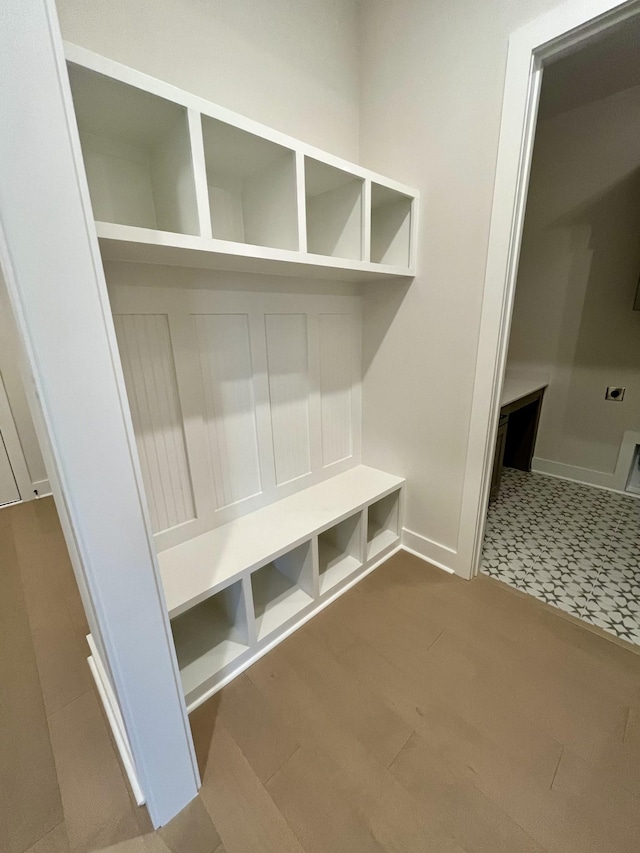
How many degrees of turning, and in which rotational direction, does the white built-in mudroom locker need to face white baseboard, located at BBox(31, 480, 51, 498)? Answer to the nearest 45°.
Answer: approximately 180°

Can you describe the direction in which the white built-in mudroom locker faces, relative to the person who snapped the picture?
facing the viewer and to the right of the viewer

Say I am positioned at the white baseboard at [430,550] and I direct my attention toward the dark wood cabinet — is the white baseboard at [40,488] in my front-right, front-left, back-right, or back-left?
back-left

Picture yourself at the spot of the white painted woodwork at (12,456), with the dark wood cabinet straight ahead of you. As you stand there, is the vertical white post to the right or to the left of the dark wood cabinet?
right

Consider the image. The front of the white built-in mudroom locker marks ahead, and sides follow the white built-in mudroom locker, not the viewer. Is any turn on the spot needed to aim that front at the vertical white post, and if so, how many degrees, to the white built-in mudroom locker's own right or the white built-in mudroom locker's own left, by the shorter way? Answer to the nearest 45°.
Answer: approximately 45° to the white built-in mudroom locker's own right

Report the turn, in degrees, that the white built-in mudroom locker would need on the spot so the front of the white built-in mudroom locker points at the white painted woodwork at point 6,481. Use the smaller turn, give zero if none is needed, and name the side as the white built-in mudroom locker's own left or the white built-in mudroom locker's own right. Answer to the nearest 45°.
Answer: approximately 180°

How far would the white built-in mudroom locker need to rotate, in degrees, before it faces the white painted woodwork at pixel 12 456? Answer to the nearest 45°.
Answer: approximately 180°

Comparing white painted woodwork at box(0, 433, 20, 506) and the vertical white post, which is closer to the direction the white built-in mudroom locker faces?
the vertical white post
